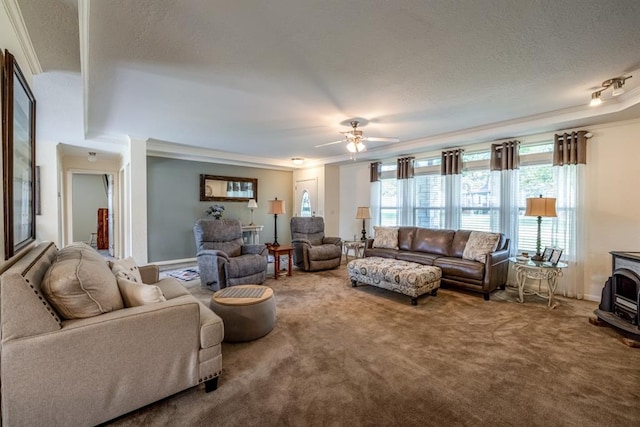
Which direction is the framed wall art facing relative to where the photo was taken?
to the viewer's right

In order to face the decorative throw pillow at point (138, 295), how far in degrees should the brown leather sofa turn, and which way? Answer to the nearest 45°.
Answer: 0° — it already faces it

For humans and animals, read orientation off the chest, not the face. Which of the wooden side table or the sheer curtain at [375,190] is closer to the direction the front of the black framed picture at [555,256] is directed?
the wooden side table

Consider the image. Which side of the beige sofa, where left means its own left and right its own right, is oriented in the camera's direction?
right

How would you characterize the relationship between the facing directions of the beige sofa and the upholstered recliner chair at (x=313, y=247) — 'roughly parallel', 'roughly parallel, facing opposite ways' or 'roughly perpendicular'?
roughly perpendicular

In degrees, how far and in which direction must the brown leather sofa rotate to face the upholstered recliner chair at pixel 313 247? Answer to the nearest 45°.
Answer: approximately 45° to its right

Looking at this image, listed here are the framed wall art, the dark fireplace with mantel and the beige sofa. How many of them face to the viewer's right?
2

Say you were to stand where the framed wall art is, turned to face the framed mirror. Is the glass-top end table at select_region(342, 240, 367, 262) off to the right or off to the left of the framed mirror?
right
